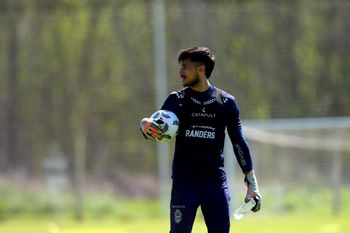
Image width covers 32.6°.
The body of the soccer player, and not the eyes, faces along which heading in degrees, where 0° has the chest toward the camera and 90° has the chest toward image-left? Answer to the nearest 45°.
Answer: approximately 0°

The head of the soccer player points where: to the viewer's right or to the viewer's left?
to the viewer's left
